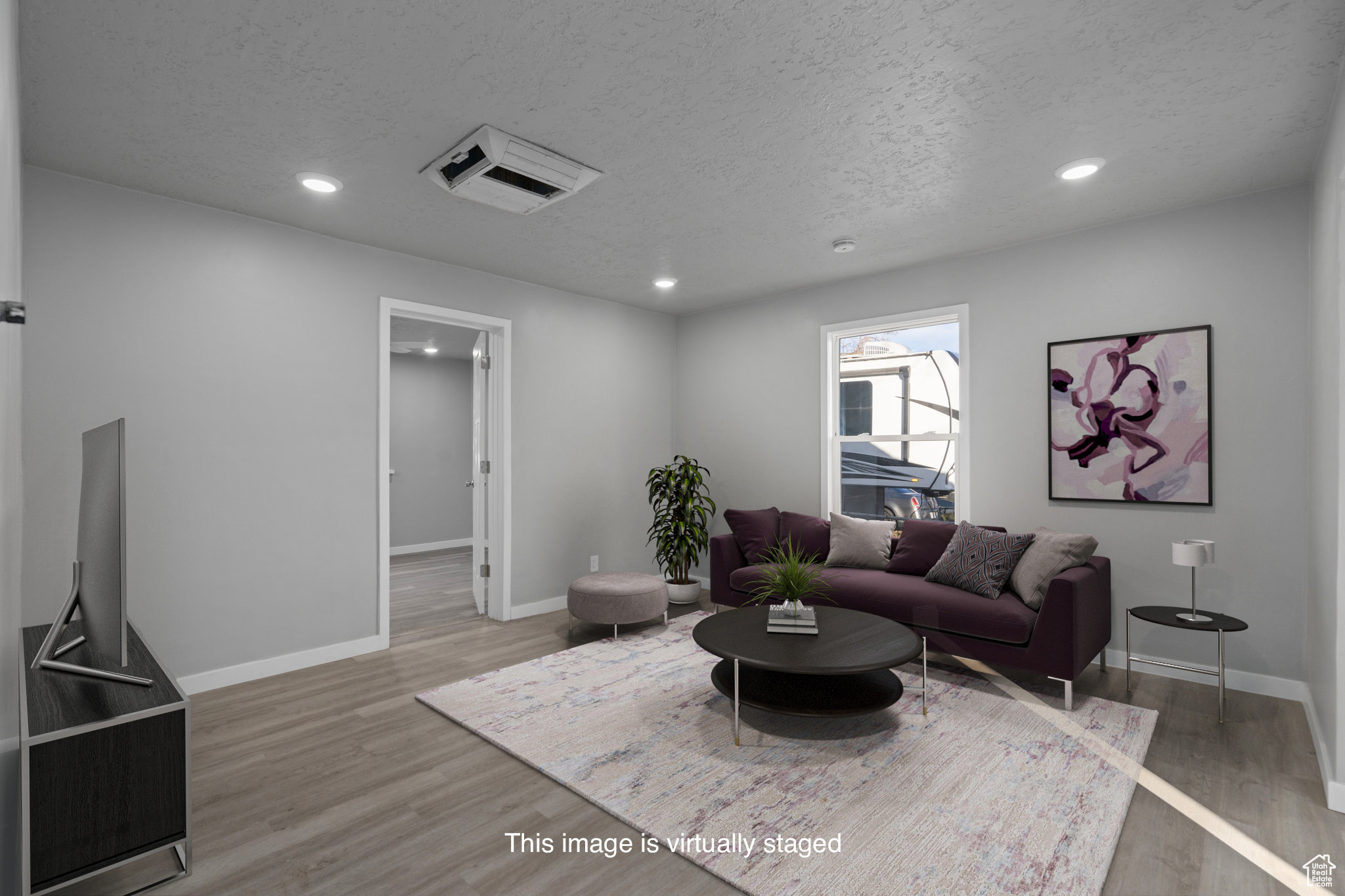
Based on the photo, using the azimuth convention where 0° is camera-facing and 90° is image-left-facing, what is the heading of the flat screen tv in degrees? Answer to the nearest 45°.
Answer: approximately 270°

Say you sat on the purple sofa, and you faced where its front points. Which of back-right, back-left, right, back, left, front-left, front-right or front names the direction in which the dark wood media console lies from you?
front

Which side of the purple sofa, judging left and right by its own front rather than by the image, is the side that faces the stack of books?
front

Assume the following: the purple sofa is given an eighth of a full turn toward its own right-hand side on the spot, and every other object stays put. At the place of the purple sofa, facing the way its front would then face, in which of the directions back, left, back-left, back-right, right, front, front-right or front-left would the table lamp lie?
back

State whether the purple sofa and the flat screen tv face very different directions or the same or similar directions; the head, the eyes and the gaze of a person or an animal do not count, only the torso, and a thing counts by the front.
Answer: very different directions

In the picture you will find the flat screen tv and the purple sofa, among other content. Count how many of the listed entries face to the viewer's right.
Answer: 1

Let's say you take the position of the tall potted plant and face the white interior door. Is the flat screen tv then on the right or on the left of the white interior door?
left

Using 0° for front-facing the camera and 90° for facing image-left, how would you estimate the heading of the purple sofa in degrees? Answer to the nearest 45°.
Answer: approximately 45°

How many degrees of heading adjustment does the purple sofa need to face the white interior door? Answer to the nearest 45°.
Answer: approximately 45° to its right

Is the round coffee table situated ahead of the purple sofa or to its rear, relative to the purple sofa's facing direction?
ahead

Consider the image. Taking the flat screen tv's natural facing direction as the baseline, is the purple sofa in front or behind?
in front
